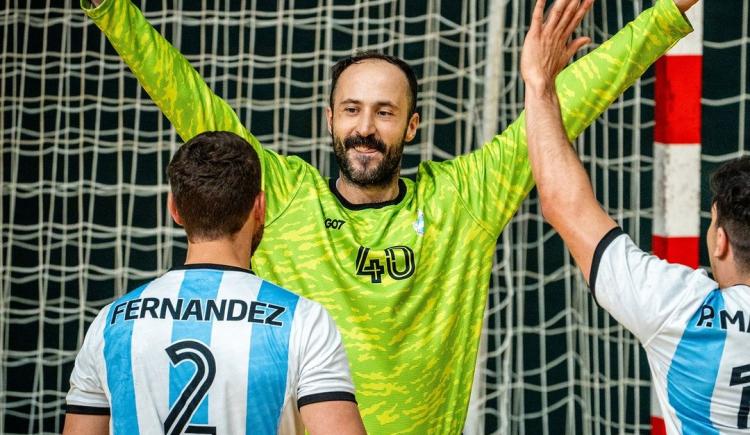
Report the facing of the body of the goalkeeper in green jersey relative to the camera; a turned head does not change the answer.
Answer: toward the camera

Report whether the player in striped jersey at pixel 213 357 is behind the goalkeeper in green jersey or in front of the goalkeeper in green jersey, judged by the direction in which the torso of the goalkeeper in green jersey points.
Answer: in front

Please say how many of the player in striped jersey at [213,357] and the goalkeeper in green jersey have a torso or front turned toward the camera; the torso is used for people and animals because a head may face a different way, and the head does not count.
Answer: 1

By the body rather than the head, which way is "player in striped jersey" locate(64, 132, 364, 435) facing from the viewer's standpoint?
away from the camera

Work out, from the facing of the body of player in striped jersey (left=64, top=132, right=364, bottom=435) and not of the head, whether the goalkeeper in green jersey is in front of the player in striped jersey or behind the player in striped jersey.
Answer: in front

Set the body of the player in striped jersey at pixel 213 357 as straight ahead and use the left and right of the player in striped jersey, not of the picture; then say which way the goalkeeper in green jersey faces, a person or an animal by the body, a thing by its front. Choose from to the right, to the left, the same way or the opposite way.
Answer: the opposite way

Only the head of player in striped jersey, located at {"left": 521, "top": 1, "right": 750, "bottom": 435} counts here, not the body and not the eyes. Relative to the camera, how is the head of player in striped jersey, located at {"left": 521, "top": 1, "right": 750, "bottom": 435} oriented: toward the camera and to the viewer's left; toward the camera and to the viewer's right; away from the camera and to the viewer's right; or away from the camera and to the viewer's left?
away from the camera and to the viewer's left

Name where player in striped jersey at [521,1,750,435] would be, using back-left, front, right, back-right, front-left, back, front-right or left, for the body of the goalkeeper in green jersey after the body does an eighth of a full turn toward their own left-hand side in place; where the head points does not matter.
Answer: front

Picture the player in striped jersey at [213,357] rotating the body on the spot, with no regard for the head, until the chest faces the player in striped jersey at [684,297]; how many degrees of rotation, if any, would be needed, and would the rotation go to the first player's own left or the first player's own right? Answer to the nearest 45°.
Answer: approximately 90° to the first player's own right

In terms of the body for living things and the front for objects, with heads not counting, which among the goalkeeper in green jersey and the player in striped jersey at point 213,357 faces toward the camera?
the goalkeeper in green jersey
